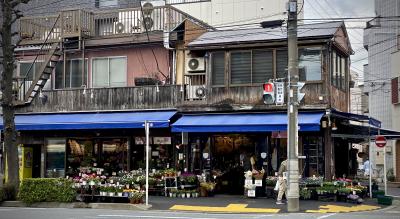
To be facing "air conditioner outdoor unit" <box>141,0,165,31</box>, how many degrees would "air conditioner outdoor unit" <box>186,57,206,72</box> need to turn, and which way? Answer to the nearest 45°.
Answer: approximately 135° to its right

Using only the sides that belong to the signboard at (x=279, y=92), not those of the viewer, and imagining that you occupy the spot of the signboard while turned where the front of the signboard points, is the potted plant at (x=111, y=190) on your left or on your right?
on your right

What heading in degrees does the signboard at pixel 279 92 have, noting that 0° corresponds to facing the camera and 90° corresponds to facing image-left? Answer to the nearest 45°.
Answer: approximately 0°

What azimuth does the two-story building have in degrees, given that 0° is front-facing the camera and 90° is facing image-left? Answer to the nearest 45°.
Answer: approximately 0°

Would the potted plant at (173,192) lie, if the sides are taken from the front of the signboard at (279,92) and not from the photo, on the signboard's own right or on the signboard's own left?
on the signboard's own right

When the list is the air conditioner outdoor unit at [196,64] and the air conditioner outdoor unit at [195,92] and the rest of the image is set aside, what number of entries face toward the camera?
2

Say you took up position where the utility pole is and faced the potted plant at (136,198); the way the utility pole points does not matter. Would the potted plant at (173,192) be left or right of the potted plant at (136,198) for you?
right

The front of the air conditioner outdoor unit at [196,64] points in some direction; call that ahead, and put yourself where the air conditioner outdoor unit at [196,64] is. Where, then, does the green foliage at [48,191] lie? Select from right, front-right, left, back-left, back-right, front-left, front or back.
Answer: front-right

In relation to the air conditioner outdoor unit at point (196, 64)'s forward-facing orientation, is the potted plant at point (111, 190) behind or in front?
in front

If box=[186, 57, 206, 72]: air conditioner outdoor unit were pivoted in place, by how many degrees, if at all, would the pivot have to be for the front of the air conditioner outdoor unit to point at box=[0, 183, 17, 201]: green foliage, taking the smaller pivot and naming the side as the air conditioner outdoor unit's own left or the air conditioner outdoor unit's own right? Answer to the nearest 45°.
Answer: approximately 45° to the air conditioner outdoor unit's own right

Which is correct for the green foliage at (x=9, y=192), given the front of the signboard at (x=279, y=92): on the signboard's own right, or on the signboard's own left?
on the signboard's own right

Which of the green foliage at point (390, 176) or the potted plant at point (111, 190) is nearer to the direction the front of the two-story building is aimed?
the potted plant
